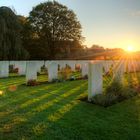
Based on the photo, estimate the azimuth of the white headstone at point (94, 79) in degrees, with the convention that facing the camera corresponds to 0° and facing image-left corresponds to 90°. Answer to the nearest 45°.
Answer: approximately 315°

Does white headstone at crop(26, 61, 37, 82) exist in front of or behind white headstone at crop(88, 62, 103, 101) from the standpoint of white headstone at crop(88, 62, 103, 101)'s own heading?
behind

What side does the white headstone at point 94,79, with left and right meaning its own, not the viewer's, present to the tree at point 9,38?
back

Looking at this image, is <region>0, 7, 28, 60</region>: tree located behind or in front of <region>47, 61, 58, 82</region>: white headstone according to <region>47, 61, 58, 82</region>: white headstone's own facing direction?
behind

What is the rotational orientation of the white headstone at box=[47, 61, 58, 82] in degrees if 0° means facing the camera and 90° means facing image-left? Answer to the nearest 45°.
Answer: approximately 315°

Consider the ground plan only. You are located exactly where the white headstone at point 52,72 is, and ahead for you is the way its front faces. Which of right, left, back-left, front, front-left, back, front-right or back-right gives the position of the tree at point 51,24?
back-left

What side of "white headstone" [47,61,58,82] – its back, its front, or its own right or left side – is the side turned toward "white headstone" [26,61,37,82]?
right
